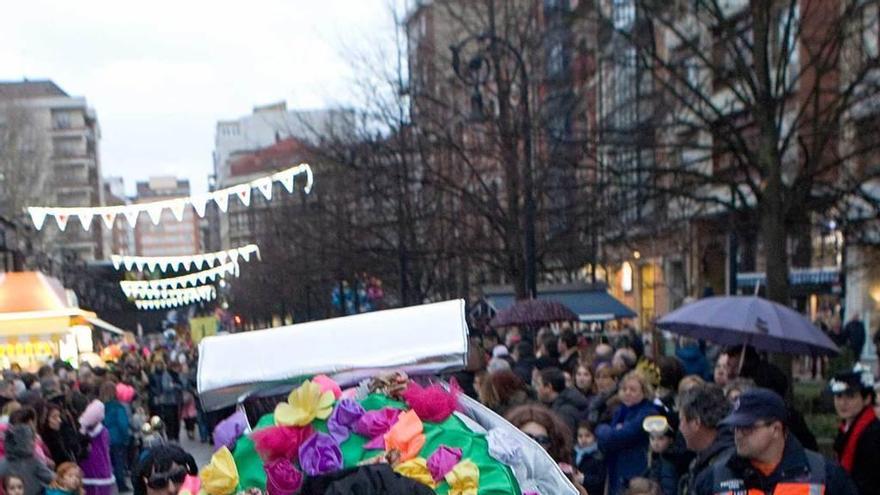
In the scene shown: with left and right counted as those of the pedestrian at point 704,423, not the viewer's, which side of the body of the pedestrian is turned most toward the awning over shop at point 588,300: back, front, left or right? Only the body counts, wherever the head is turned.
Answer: right

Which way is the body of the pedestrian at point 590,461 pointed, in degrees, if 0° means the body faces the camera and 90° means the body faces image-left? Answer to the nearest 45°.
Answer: approximately 45°

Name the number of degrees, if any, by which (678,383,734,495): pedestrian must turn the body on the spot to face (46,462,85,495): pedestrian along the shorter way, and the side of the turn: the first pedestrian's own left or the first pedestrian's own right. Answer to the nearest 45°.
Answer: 0° — they already face them

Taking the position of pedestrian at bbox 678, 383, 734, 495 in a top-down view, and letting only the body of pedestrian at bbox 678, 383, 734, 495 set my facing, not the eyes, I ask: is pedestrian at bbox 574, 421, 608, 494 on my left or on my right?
on my right

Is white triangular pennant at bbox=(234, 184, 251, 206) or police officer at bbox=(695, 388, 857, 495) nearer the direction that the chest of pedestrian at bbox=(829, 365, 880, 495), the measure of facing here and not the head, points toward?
the police officer

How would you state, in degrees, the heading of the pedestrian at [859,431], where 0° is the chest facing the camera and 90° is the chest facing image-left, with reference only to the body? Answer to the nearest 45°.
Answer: approximately 45°

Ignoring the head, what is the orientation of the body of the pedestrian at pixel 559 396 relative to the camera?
to the viewer's left

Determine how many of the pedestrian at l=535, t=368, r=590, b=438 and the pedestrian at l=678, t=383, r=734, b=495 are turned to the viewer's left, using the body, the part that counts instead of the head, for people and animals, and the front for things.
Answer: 2
